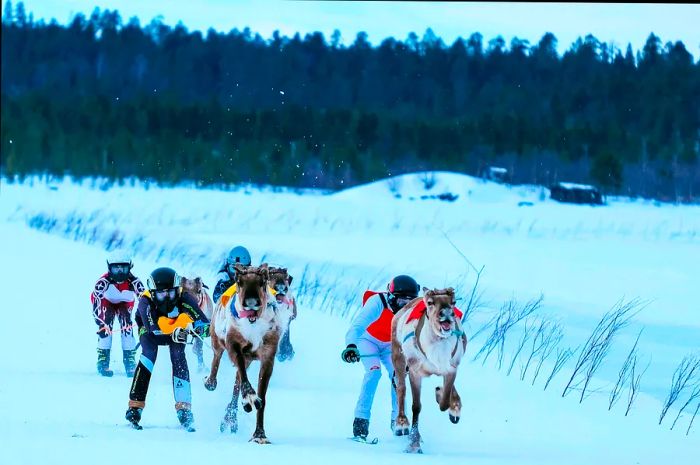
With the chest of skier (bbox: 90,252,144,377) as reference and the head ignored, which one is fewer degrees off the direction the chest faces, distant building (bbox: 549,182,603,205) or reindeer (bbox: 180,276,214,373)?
the reindeer

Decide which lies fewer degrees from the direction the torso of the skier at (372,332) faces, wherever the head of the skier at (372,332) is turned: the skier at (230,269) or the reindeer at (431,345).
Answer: the reindeer

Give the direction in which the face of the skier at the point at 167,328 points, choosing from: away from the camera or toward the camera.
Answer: toward the camera

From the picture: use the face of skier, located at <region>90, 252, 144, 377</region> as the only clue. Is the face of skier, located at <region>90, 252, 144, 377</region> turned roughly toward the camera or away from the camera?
toward the camera

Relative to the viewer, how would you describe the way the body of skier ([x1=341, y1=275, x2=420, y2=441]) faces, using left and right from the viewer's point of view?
facing the viewer and to the right of the viewer

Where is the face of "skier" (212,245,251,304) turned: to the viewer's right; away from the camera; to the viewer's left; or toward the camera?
toward the camera

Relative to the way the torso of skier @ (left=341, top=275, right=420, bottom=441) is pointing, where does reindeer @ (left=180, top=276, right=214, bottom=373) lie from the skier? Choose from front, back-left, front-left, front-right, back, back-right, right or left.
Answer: back

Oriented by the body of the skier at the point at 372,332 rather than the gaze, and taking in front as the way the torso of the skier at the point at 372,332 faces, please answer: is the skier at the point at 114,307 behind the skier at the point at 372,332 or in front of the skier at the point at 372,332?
behind

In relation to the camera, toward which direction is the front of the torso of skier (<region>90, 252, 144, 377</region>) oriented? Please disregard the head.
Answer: toward the camera

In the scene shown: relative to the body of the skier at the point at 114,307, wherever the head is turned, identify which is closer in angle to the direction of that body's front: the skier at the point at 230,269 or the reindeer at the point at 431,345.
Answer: the reindeer

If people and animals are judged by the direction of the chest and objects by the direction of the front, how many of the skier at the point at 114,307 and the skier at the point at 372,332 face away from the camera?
0

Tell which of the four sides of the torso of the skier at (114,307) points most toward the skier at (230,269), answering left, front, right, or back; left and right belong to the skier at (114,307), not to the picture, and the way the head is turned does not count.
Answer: left

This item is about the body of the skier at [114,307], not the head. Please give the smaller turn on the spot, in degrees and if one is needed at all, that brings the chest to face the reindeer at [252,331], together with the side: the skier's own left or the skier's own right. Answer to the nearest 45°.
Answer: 0° — they already face it
